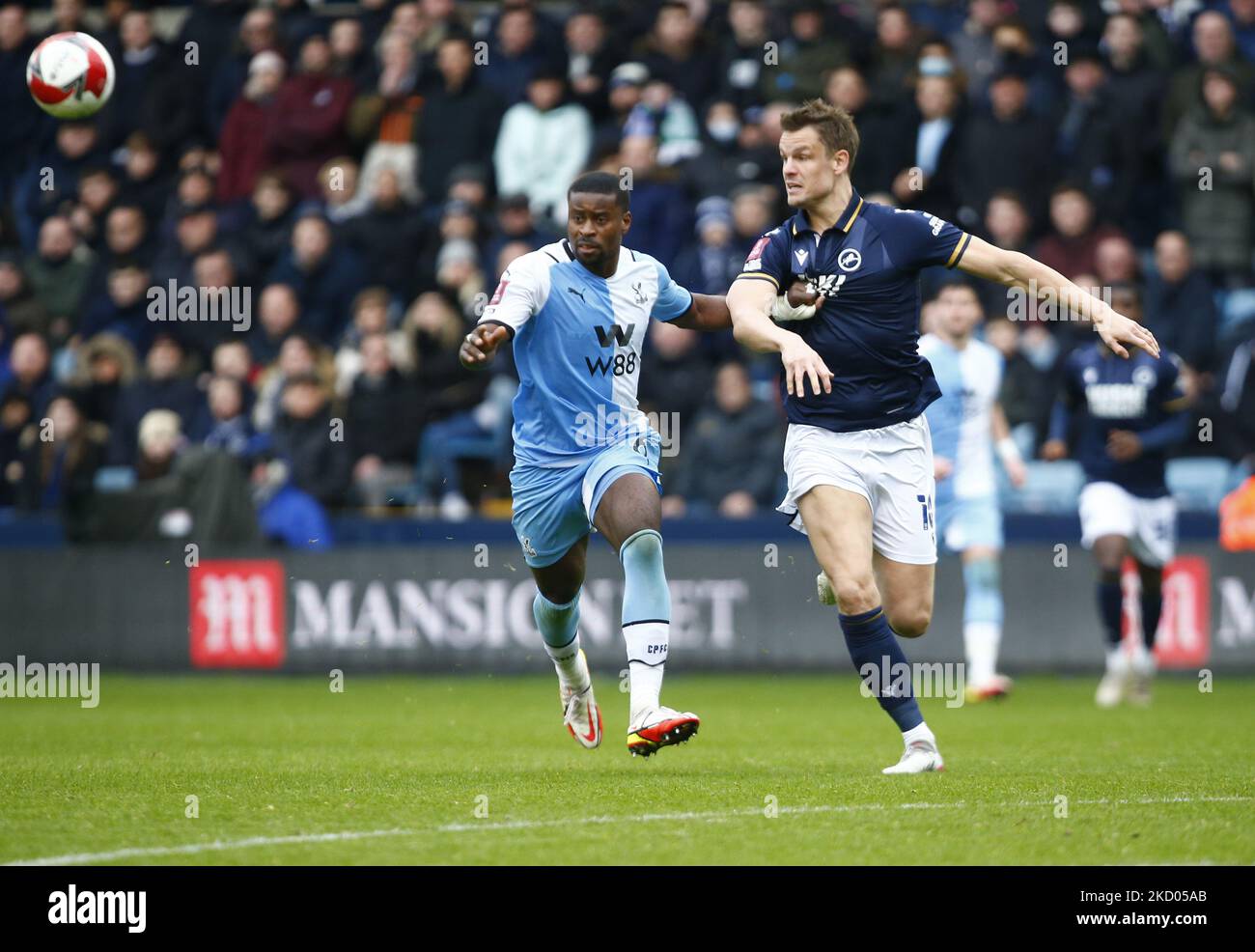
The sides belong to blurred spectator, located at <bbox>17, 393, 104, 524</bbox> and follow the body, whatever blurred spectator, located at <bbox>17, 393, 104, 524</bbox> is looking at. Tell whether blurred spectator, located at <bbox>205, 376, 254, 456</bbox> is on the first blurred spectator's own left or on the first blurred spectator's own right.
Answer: on the first blurred spectator's own left

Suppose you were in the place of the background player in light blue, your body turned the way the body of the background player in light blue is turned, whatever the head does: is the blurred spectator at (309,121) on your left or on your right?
on your right

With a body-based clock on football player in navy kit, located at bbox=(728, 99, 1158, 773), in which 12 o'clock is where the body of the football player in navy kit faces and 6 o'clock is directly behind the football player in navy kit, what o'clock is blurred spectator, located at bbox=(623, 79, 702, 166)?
The blurred spectator is roughly at 4 o'clock from the football player in navy kit.

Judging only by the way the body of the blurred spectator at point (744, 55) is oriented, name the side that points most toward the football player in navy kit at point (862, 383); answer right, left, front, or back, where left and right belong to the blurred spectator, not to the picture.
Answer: front

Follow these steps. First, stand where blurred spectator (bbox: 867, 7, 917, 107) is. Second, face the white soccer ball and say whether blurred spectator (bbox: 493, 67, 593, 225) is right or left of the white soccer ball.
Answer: right

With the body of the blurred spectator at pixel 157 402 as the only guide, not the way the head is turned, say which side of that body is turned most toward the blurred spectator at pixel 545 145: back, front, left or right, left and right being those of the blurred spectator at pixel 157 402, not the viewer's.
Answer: back

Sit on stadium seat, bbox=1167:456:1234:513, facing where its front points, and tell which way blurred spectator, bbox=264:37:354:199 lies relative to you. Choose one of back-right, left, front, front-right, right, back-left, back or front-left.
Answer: right

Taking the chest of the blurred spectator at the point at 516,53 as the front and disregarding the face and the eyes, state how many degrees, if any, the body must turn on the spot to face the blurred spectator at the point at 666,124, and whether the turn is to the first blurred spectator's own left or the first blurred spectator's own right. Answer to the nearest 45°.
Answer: approximately 45° to the first blurred spectator's own left

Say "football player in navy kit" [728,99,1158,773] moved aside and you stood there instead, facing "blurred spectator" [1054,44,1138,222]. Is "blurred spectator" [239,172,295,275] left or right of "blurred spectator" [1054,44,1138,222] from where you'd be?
left

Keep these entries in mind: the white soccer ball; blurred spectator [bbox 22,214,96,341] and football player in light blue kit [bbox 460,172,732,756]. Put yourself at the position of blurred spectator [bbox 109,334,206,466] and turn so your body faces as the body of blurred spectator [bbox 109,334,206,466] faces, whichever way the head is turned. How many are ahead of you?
2

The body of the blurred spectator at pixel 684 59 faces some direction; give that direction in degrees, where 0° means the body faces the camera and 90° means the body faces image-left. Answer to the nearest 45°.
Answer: approximately 0°

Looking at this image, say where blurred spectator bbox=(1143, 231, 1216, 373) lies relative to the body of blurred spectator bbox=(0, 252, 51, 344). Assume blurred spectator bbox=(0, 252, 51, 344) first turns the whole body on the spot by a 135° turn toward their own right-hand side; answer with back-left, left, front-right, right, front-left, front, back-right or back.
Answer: back
